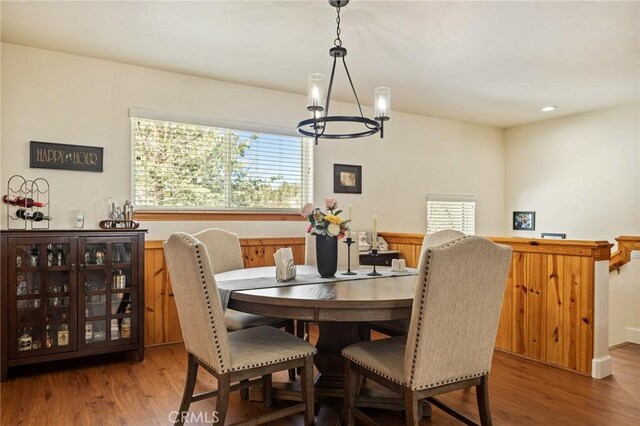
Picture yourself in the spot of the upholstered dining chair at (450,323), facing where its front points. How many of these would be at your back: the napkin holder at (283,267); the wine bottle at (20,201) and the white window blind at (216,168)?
0

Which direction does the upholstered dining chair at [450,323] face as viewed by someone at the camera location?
facing away from the viewer and to the left of the viewer

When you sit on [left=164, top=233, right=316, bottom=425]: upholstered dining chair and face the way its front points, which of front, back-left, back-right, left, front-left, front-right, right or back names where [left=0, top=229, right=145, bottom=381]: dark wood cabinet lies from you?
left

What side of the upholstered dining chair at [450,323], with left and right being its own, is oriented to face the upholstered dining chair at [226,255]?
front

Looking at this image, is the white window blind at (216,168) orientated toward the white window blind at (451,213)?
no

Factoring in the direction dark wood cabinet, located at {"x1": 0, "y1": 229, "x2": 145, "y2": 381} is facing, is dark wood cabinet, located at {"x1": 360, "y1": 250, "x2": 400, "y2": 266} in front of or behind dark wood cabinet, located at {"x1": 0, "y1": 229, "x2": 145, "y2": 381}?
in front

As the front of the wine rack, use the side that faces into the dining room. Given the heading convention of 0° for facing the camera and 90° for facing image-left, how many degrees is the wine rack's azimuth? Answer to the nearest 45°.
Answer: approximately 315°

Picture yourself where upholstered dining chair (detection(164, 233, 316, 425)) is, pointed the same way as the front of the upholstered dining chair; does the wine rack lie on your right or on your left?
on your left

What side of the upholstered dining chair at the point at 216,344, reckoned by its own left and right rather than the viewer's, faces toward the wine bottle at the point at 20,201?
left

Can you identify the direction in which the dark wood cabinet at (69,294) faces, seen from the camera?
facing the viewer and to the right of the viewer

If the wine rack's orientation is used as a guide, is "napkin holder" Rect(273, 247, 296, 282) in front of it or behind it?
in front

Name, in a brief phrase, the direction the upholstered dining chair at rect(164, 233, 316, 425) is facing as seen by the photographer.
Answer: facing away from the viewer and to the right of the viewer

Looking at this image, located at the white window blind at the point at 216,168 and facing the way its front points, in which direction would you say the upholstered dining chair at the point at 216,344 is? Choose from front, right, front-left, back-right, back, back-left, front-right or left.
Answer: front-right

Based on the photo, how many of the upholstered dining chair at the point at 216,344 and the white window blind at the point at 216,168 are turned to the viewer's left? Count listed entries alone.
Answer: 0

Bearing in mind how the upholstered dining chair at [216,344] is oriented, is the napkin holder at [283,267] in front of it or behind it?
in front

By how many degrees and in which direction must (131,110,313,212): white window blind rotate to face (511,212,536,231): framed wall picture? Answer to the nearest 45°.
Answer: approximately 45° to its left

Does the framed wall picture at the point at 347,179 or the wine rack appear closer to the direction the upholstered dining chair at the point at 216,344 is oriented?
the framed wall picture

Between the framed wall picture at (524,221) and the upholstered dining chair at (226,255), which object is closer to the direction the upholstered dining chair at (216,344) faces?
the framed wall picture
